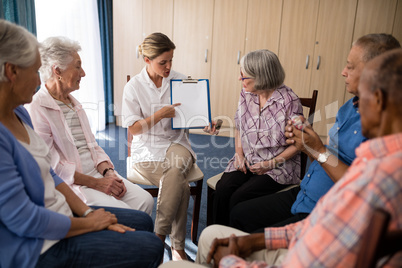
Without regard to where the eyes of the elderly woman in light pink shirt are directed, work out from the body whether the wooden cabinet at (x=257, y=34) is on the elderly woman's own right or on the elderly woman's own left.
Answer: on the elderly woman's own left

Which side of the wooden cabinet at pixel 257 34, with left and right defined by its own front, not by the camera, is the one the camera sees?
front

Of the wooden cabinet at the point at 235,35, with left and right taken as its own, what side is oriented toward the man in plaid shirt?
front

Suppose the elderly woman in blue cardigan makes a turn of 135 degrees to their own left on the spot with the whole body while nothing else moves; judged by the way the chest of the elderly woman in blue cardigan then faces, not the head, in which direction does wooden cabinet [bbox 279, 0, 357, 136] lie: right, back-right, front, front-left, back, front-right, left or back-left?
right

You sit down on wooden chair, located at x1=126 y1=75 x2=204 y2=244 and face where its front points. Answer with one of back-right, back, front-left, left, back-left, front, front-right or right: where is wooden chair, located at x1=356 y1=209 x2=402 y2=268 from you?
front-right

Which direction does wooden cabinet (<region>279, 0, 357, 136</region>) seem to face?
toward the camera

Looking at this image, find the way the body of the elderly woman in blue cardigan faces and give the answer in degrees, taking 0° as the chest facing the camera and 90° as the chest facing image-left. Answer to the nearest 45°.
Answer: approximately 270°

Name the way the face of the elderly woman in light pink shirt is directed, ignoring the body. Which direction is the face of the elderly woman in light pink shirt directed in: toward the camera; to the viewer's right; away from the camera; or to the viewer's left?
to the viewer's right

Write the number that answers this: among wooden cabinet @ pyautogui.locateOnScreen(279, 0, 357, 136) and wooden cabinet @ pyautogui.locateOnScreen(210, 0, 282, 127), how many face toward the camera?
2

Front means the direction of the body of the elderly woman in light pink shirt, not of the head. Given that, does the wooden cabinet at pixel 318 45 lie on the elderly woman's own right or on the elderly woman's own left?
on the elderly woman's own left

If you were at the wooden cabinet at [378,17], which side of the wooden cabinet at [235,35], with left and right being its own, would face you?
left
